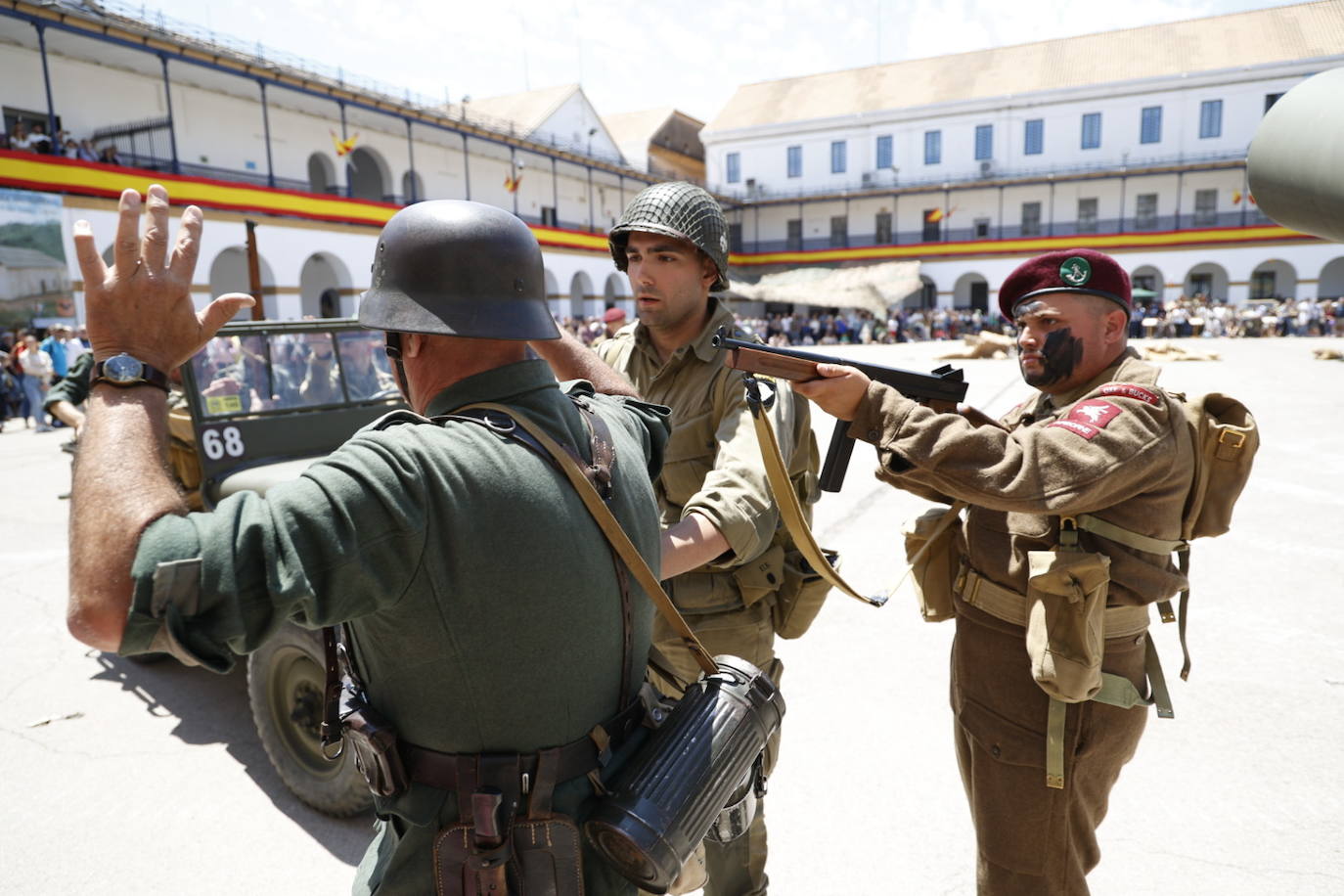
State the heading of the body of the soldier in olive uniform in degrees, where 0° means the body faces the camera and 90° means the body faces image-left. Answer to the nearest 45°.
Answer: approximately 45°

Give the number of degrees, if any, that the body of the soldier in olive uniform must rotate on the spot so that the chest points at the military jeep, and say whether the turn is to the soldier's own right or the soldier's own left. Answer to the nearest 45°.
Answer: approximately 90° to the soldier's own right

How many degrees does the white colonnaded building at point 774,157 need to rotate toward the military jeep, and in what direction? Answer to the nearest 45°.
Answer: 0° — it already faces it

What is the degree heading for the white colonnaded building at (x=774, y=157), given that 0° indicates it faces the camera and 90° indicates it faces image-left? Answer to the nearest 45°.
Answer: approximately 0°

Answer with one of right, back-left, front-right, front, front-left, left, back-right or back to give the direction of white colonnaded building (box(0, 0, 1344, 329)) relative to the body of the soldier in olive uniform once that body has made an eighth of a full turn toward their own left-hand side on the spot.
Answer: back
